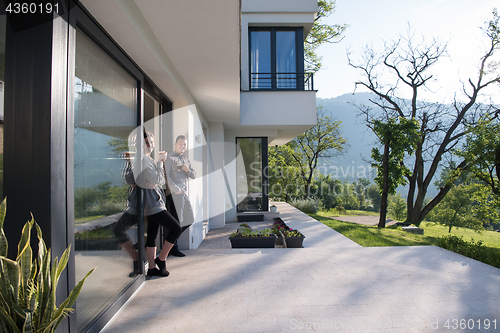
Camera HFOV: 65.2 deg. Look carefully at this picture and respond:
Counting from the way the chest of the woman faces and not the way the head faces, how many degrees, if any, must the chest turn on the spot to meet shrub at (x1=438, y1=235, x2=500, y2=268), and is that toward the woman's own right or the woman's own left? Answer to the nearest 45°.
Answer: approximately 45° to the woman's own left

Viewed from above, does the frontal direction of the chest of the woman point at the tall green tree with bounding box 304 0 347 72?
no

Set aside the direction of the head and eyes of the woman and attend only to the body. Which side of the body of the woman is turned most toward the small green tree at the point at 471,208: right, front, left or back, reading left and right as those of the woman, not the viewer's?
left

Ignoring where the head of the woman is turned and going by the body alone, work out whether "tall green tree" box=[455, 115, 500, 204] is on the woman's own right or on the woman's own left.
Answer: on the woman's own left

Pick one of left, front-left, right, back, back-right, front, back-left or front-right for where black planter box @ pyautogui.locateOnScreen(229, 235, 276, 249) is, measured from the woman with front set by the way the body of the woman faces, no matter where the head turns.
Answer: left

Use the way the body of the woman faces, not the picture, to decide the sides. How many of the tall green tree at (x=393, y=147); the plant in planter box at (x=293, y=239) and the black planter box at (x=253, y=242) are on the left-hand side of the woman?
3

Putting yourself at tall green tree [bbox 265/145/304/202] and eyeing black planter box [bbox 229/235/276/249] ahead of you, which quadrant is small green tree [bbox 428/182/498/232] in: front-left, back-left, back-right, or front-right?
front-left

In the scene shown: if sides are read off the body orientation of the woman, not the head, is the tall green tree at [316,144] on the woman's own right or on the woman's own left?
on the woman's own left

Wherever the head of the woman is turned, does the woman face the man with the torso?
no

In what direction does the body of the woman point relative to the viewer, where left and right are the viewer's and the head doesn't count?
facing the viewer and to the right of the viewer

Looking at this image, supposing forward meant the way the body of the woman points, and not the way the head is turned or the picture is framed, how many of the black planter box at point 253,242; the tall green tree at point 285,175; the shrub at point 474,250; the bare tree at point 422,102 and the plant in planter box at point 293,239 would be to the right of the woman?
0

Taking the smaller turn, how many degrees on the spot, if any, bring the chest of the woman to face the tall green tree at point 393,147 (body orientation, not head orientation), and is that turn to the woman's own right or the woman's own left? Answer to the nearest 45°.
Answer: approximately 90° to the woman's own left
